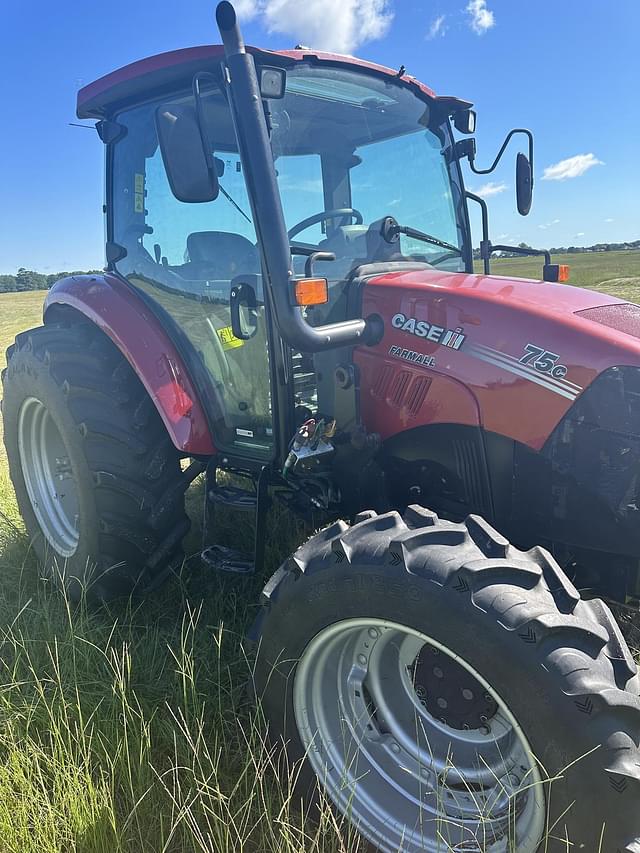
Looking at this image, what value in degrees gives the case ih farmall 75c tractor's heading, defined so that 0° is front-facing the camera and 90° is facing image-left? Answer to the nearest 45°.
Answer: approximately 315°
